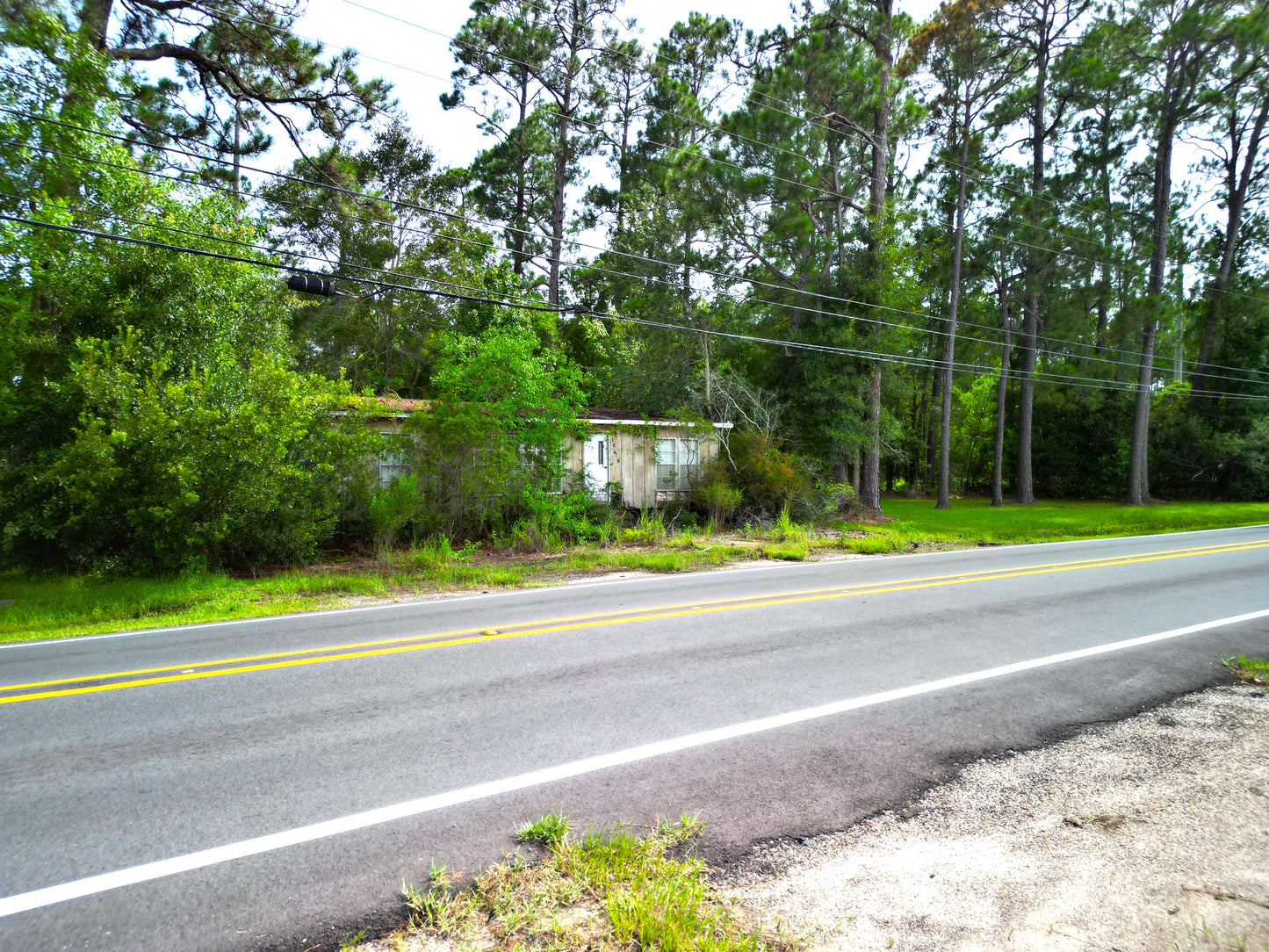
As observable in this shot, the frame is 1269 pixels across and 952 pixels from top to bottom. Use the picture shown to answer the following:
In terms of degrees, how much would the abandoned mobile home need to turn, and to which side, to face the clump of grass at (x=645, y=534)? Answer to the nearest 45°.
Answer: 0° — it already faces it

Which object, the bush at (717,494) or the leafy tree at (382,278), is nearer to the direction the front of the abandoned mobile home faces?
the bush

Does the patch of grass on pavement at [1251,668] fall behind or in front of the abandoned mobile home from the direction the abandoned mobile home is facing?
in front

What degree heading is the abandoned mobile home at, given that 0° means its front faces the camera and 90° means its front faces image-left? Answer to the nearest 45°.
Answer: approximately 0°

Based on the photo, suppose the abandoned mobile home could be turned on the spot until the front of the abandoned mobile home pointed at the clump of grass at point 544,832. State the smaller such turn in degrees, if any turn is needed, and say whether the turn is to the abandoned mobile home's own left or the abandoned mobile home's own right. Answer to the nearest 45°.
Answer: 0° — it already faces it

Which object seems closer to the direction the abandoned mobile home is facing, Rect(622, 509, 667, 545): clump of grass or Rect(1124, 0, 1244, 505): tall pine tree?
the clump of grass

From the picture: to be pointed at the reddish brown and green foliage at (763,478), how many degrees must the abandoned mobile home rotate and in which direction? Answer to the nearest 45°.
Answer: approximately 90° to its left

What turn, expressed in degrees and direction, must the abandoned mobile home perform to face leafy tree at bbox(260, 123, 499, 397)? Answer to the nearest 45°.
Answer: approximately 135° to its right
